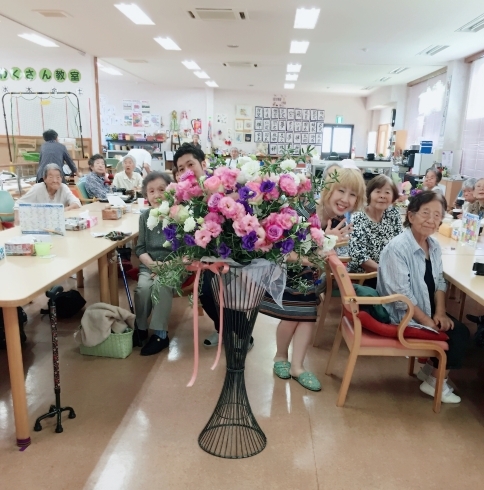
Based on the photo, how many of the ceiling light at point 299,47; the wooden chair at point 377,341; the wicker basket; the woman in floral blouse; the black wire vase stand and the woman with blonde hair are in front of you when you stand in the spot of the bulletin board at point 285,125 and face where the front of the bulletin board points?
6

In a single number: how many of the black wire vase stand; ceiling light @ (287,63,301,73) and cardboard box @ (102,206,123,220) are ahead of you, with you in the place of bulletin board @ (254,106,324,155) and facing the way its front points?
3

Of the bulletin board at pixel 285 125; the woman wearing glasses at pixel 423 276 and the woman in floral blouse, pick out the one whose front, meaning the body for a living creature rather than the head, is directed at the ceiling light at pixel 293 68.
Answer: the bulletin board

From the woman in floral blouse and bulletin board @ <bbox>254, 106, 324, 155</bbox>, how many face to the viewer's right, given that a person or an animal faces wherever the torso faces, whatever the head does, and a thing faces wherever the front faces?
0

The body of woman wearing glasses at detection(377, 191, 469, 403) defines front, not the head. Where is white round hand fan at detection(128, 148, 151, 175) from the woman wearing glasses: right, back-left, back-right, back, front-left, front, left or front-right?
back

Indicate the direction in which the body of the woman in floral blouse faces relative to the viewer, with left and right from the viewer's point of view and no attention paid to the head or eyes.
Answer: facing the viewer

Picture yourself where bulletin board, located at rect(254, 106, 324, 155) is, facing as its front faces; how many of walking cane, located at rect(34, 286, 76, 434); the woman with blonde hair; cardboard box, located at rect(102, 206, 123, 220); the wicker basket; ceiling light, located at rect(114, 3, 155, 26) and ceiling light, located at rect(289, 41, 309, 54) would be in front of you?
6

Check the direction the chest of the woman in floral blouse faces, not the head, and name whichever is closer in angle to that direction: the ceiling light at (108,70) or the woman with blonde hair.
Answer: the woman with blonde hair

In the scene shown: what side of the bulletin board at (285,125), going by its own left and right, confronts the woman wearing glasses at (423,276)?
front
